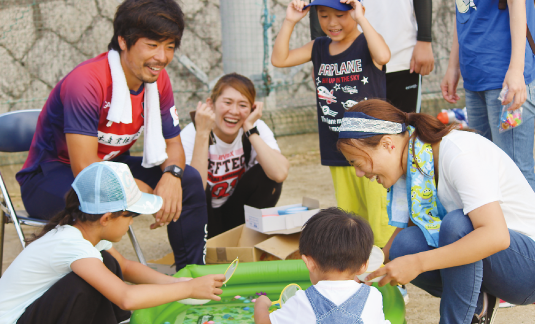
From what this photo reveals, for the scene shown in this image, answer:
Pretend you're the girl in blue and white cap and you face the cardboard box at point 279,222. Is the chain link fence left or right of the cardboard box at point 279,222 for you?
left

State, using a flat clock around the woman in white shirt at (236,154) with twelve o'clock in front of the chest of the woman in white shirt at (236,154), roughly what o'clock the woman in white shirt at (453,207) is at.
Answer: the woman in white shirt at (453,207) is roughly at 11 o'clock from the woman in white shirt at (236,154).

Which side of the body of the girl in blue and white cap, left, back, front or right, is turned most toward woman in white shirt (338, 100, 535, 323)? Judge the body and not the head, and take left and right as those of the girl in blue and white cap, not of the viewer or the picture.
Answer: front

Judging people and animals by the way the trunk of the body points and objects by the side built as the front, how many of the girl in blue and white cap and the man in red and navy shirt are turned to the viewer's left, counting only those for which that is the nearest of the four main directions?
0

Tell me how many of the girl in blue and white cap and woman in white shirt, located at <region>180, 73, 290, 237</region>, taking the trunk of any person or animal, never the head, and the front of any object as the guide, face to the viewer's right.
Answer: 1

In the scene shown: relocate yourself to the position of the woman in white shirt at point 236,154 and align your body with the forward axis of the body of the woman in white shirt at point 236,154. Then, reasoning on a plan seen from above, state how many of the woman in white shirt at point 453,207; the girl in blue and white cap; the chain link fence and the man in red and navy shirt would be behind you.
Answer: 1

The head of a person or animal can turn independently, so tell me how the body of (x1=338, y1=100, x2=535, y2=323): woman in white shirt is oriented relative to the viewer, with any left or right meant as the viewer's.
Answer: facing to the left of the viewer

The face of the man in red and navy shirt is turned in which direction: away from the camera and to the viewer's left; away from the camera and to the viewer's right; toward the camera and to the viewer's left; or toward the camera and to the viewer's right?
toward the camera and to the viewer's right

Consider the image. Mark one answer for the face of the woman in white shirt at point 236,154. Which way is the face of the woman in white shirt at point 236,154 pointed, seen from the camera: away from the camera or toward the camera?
toward the camera

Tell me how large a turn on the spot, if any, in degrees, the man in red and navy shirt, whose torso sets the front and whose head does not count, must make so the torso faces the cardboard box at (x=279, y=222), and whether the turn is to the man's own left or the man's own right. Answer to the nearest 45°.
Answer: approximately 45° to the man's own left

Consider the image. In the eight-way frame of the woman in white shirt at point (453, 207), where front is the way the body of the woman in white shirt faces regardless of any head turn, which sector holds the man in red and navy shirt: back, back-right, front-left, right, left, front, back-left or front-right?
front

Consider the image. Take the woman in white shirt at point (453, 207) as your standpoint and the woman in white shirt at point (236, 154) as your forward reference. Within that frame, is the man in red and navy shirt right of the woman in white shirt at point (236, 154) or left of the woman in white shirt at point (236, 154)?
left

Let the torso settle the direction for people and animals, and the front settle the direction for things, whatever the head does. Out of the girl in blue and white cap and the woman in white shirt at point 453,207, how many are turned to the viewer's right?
1

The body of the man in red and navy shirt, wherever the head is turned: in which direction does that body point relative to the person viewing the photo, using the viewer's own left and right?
facing the viewer and to the right of the viewer

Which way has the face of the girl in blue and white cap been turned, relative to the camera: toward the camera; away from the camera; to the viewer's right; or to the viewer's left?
to the viewer's right

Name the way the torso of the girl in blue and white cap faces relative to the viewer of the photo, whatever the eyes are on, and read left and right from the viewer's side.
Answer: facing to the right of the viewer

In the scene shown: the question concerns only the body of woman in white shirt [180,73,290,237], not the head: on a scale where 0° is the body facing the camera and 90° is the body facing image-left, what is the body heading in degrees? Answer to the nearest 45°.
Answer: approximately 0°

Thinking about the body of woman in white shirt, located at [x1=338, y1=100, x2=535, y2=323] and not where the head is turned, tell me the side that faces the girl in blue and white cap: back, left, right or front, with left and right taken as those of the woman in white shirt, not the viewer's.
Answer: front
